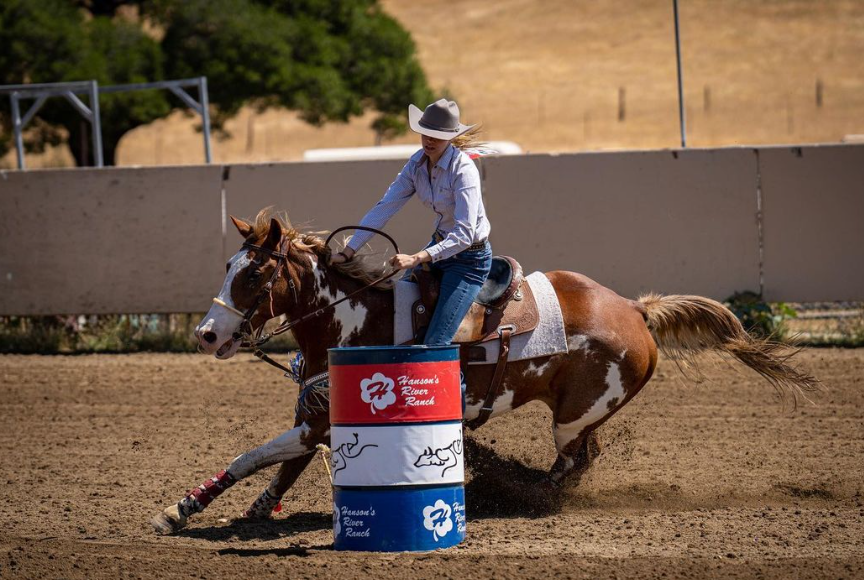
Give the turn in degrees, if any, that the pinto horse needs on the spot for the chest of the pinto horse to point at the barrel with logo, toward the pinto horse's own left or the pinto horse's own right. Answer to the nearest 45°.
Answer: approximately 90° to the pinto horse's own left

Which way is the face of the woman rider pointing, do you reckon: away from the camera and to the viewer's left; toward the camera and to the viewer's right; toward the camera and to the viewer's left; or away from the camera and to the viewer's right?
toward the camera and to the viewer's left

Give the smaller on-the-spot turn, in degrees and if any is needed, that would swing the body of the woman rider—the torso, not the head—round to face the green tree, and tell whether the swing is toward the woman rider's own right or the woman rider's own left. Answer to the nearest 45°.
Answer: approximately 135° to the woman rider's own right

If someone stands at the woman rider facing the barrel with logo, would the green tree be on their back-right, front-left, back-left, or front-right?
back-right

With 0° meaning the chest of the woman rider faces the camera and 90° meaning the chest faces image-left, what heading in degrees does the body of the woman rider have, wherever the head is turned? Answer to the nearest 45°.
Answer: approximately 45°

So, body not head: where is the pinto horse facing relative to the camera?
to the viewer's left
